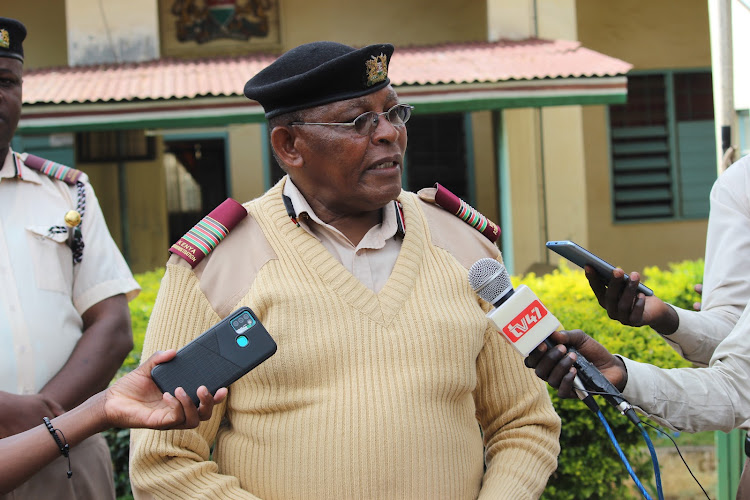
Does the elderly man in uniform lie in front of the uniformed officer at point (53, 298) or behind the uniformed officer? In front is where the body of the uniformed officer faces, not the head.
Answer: in front

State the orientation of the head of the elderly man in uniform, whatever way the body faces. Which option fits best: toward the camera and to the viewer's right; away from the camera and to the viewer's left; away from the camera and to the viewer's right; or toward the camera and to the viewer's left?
toward the camera and to the viewer's right

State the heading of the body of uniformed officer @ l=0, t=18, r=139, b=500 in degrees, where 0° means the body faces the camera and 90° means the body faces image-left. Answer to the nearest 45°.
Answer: approximately 0°
